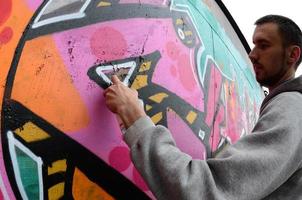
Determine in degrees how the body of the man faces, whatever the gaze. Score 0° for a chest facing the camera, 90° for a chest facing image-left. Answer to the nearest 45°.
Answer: approximately 90°
